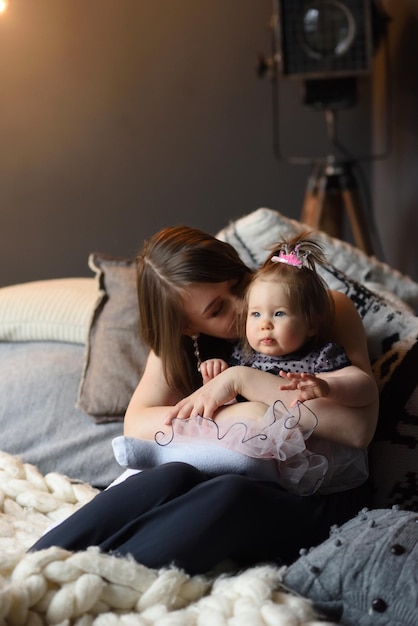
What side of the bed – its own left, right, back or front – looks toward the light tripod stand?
back

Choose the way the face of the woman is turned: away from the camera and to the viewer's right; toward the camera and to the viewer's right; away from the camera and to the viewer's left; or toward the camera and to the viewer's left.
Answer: toward the camera and to the viewer's right

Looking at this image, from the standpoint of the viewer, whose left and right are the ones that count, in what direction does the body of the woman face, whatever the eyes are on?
facing the viewer

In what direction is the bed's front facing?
toward the camera

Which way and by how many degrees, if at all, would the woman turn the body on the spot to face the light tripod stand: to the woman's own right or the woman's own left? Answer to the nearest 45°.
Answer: approximately 180°
